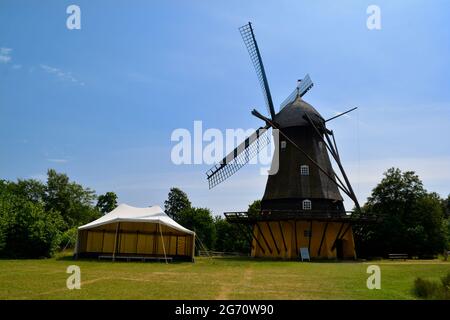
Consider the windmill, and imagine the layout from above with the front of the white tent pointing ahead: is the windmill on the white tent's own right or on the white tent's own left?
on the white tent's own left

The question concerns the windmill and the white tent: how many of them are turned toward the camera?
1

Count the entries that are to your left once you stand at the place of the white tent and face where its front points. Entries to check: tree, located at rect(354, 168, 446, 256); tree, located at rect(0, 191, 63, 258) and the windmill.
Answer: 2

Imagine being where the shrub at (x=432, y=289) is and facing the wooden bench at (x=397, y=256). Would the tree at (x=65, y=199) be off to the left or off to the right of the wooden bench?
left

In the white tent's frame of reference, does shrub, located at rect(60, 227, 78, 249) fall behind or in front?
behind

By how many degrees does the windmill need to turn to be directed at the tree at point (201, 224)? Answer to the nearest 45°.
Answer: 0° — it already faces it

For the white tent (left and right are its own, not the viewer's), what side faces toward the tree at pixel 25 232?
right
